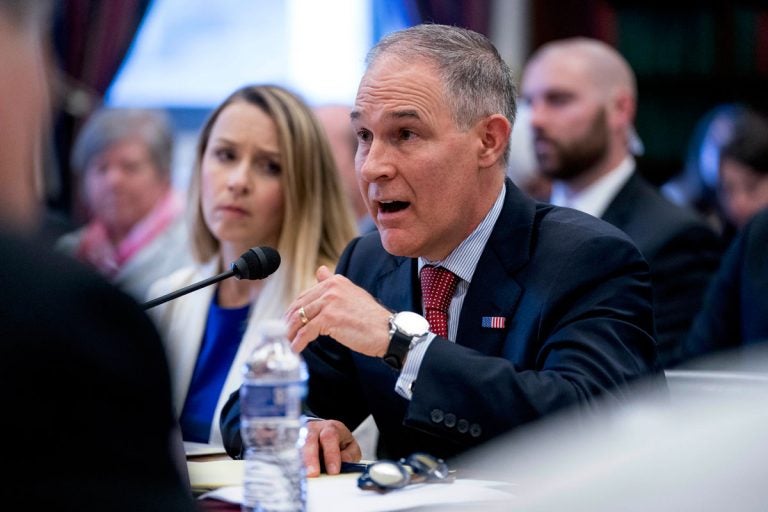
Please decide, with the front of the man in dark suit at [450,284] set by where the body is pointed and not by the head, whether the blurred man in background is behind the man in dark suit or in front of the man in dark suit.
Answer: behind

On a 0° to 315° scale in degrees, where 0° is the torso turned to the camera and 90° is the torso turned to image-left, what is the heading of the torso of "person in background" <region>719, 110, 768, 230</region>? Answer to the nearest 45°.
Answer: approximately 45°

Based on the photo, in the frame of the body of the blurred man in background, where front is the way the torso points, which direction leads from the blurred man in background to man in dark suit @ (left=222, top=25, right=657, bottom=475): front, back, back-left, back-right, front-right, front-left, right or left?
front-left

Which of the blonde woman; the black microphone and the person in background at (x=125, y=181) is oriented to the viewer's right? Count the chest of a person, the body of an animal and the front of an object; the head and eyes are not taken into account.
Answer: the black microphone

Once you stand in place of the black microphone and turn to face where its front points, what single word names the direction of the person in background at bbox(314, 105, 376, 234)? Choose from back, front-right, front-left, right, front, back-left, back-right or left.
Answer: left

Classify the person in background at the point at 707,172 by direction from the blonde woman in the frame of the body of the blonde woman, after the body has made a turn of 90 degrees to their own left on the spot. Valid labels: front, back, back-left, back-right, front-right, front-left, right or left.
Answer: left

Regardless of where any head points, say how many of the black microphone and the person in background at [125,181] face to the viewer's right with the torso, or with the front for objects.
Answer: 1

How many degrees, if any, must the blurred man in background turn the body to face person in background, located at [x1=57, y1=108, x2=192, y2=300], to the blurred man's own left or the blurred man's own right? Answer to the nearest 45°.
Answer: approximately 45° to the blurred man's own right

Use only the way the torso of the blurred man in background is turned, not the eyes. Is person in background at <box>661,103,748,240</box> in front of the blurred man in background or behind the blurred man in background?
behind

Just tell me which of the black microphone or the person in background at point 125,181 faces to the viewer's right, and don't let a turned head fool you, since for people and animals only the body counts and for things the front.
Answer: the black microphone

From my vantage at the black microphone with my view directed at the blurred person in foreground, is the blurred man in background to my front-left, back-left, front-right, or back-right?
back-left

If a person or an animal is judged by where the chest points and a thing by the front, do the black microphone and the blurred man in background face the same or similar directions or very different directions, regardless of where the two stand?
very different directions

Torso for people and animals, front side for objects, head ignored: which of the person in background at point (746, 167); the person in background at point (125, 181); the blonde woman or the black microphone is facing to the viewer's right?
the black microphone

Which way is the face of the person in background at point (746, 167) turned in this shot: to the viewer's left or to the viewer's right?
to the viewer's left

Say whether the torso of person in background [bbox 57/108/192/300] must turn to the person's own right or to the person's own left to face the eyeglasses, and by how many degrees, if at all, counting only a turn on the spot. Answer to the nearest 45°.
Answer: approximately 45° to the person's own left

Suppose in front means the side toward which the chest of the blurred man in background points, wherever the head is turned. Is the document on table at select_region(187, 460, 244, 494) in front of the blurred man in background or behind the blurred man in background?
in front

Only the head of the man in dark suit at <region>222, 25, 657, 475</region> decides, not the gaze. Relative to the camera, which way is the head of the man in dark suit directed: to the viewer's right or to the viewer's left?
to the viewer's left

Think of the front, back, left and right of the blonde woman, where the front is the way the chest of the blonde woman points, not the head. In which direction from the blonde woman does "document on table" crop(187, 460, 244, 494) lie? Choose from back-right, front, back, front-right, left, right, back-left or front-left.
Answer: front-left

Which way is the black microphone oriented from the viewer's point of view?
to the viewer's right

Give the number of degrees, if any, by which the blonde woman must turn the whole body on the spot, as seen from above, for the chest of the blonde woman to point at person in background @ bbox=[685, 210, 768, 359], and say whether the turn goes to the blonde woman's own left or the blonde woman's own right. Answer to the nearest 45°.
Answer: approximately 135° to the blonde woman's own left
